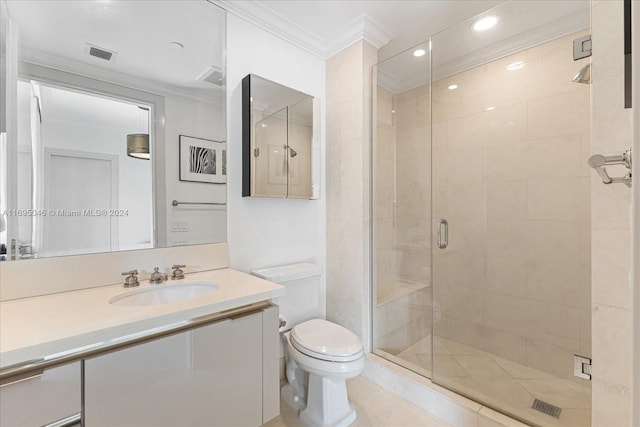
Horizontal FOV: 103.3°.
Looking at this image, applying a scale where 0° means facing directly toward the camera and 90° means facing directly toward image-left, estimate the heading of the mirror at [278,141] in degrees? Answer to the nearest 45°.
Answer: approximately 315°

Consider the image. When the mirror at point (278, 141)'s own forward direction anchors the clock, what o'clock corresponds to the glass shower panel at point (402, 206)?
The glass shower panel is roughly at 10 o'clock from the mirror.

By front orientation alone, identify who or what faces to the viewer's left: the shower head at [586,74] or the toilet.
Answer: the shower head

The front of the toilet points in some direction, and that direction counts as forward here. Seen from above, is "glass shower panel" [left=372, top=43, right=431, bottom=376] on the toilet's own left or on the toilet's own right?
on the toilet's own left

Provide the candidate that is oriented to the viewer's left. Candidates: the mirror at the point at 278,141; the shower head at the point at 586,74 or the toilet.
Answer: the shower head

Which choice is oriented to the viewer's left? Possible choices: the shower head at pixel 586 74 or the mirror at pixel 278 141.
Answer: the shower head

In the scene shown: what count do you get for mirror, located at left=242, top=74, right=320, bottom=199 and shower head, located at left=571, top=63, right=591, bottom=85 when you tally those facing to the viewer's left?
1

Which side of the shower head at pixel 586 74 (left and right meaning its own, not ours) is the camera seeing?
left

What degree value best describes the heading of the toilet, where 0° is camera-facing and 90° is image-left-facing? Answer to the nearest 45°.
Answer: approximately 315°

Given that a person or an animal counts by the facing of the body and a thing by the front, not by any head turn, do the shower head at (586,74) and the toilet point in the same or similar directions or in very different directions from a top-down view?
very different directions
